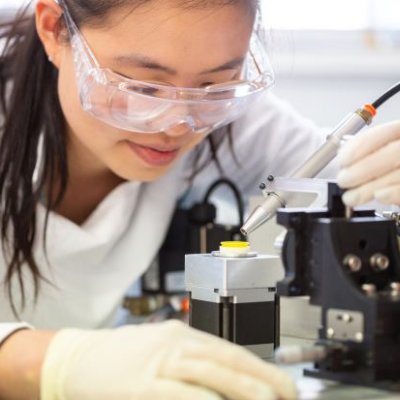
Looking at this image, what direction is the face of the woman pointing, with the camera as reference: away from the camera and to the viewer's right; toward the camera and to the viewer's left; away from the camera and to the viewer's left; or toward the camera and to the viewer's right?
toward the camera and to the viewer's right

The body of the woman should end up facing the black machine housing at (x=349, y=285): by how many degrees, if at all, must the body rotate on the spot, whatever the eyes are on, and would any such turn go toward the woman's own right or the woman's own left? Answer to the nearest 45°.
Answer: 0° — they already face it

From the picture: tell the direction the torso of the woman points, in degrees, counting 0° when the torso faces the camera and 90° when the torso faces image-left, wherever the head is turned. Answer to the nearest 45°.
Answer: approximately 315°
